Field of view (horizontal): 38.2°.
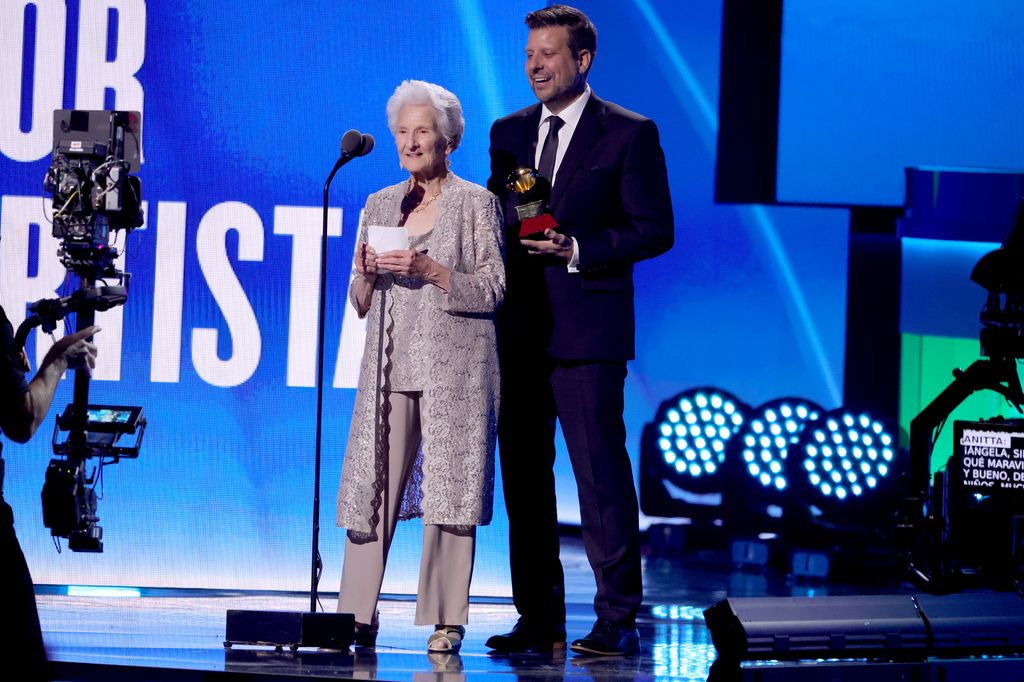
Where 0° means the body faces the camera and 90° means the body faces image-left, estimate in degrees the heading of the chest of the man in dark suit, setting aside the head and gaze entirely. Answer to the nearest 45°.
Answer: approximately 45°

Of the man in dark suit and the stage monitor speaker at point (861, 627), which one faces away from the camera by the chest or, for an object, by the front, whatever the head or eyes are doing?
the stage monitor speaker

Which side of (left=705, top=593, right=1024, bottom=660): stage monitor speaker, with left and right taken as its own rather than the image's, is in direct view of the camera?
back

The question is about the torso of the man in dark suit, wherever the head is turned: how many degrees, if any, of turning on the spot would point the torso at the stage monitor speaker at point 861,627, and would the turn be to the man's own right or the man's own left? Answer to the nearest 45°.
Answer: approximately 90° to the man's own left

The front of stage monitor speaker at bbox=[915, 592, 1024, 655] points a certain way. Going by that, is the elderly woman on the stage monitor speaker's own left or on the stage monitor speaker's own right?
on the stage monitor speaker's own left

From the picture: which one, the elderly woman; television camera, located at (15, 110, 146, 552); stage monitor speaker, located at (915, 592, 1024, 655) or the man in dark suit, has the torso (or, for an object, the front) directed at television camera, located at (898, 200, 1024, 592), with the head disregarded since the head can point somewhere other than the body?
the stage monitor speaker

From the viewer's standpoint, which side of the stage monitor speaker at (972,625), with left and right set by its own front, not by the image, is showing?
back

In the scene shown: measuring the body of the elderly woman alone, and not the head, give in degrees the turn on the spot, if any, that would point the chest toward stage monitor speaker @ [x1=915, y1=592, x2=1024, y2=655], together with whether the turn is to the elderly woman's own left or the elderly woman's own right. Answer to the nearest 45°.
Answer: approximately 90° to the elderly woman's own left
